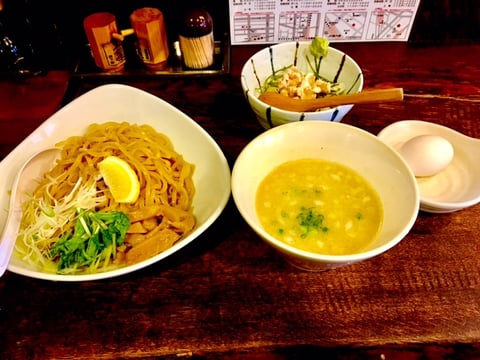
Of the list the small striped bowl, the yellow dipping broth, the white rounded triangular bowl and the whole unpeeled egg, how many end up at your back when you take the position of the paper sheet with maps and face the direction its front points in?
0

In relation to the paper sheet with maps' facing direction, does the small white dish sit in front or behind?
in front

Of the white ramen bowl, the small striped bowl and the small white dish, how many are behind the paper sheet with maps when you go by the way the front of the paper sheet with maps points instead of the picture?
0

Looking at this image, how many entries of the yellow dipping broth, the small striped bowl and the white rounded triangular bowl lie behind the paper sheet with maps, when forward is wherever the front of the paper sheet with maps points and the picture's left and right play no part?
0

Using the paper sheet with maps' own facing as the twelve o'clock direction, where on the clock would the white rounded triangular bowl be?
The white rounded triangular bowl is roughly at 1 o'clock from the paper sheet with maps.

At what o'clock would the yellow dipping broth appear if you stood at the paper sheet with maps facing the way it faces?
The yellow dipping broth is roughly at 12 o'clock from the paper sheet with maps.

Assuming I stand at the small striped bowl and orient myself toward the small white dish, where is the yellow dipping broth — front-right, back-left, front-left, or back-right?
front-right

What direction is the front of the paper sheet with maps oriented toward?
toward the camera

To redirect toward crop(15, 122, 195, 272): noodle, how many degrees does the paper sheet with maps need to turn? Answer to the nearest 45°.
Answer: approximately 45° to its right

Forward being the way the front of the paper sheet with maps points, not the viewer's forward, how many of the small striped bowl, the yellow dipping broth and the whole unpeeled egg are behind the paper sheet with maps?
0

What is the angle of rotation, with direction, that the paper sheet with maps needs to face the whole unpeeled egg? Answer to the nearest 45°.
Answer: approximately 45° to its left

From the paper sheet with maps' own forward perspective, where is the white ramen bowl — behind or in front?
in front
